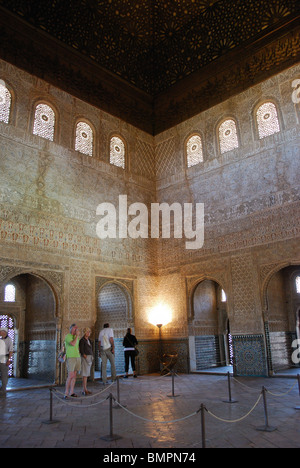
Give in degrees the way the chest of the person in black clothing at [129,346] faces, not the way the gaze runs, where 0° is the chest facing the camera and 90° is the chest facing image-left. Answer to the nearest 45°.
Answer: approximately 180°

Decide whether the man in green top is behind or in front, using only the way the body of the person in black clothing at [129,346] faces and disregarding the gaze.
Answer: behind

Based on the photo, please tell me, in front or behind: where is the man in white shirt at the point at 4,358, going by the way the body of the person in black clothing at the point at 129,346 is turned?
behind
